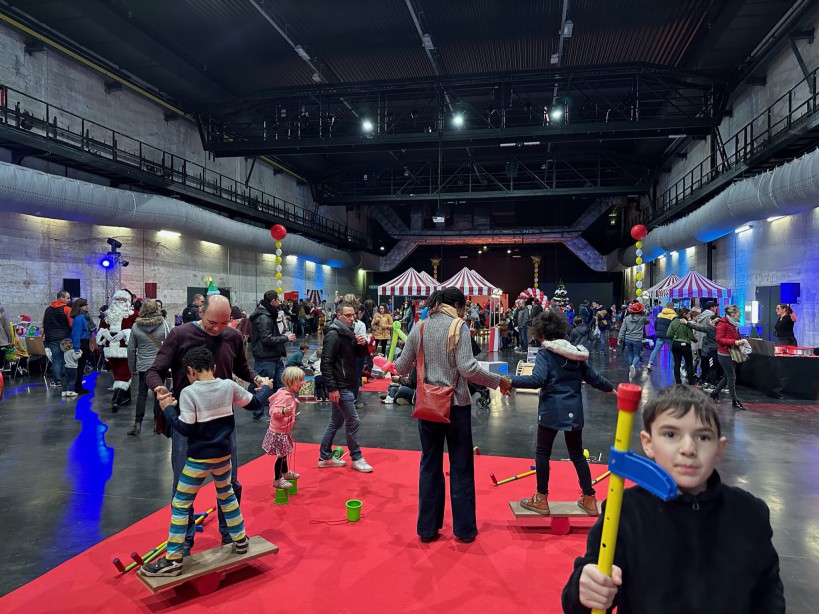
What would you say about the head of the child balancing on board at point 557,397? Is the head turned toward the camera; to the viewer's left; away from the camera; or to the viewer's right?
away from the camera

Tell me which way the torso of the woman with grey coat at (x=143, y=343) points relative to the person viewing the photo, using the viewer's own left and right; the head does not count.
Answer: facing away from the viewer

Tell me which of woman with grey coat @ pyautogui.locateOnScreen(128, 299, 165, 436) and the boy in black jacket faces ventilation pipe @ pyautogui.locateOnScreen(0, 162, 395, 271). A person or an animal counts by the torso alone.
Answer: the woman with grey coat

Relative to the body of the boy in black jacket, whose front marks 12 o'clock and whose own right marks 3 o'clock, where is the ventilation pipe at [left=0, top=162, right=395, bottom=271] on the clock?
The ventilation pipe is roughly at 4 o'clock from the boy in black jacket.

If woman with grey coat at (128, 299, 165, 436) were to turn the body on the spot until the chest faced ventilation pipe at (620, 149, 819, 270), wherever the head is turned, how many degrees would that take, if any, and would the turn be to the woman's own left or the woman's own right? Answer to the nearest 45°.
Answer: approximately 90° to the woman's own right

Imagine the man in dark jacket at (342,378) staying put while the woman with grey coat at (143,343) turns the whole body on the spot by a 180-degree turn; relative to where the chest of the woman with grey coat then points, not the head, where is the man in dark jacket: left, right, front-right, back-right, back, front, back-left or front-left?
front-left

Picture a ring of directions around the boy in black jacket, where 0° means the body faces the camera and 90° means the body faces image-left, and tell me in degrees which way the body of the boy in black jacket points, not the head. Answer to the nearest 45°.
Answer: approximately 0°
